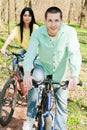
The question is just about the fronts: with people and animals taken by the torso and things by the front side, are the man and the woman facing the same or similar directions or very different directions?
same or similar directions

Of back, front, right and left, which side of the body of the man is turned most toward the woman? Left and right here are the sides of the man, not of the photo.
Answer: back

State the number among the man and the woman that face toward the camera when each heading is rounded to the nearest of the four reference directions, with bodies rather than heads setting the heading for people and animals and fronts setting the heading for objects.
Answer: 2

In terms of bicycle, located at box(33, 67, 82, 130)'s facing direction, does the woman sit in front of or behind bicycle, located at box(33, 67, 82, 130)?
behind

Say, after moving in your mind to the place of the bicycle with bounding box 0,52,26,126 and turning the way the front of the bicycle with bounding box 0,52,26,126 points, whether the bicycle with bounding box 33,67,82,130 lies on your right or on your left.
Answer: on your left

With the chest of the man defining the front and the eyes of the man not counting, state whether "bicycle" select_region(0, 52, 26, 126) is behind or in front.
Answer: behind

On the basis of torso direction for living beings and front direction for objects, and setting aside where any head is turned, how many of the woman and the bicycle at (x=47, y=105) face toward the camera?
2

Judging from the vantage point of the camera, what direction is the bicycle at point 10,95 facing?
facing the viewer and to the left of the viewer

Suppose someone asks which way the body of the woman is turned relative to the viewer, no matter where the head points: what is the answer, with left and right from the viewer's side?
facing the viewer

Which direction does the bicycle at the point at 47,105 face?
toward the camera

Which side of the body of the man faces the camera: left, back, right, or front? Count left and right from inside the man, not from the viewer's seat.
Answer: front
